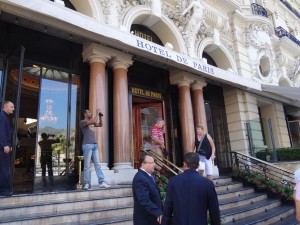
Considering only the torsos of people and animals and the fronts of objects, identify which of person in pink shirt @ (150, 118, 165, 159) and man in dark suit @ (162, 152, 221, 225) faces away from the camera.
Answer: the man in dark suit

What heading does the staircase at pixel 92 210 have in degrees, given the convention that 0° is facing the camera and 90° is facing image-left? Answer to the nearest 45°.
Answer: approximately 315°

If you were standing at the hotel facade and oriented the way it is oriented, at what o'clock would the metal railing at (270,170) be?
The metal railing is roughly at 10 o'clock from the hotel facade.

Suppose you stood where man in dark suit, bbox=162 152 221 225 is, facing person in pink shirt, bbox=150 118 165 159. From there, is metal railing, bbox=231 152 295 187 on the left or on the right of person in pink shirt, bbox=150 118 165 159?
right

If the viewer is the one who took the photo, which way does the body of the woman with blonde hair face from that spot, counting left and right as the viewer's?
facing the viewer and to the left of the viewer

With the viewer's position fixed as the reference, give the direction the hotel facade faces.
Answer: facing the viewer and to the right of the viewer

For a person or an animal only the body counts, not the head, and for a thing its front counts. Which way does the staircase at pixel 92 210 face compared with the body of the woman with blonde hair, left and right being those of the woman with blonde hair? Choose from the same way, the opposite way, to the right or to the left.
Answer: to the left

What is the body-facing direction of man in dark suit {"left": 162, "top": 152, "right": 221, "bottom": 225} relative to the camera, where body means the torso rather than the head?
away from the camera

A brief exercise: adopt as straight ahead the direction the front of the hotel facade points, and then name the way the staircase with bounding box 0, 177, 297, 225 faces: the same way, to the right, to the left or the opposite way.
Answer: the same way

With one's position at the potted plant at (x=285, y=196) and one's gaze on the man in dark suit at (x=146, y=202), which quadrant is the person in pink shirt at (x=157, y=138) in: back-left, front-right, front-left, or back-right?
front-right

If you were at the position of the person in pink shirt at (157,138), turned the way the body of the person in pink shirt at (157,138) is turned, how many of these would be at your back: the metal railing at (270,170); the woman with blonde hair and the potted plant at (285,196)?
0
